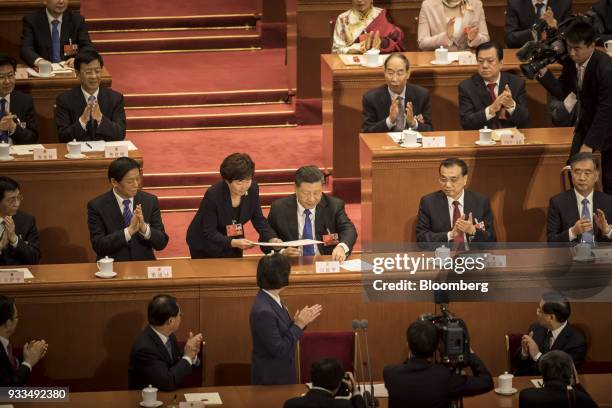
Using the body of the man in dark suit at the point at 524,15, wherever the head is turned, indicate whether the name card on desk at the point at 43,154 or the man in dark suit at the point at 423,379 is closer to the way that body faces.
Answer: the man in dark suit

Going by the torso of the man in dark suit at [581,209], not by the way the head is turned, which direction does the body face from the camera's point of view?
toward the camera

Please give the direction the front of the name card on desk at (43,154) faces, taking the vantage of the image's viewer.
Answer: facing the viewer

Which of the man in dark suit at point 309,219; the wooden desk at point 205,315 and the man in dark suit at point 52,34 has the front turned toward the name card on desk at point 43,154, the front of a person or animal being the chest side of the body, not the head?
the man in dark suit at point 52,34

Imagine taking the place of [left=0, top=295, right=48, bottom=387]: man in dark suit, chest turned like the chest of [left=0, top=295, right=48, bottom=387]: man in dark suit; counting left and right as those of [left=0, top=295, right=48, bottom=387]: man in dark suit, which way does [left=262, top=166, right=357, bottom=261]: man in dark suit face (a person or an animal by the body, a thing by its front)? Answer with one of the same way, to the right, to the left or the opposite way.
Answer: to the right

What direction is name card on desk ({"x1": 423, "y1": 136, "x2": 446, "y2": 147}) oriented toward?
toward the camera

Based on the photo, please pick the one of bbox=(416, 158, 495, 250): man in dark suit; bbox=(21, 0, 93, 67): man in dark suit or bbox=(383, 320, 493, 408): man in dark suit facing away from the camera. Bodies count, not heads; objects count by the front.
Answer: bbox=(383, 320, 493, 408): man in dark suit

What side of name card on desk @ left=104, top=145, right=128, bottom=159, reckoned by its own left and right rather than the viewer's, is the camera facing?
front

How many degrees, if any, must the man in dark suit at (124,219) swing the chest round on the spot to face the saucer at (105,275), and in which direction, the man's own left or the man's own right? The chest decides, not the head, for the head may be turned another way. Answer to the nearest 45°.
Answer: approximately 45° to the man's own right

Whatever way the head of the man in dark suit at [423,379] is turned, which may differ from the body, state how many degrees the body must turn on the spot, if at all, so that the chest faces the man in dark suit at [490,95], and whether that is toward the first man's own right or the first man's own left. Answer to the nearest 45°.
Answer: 0° — they already face them
